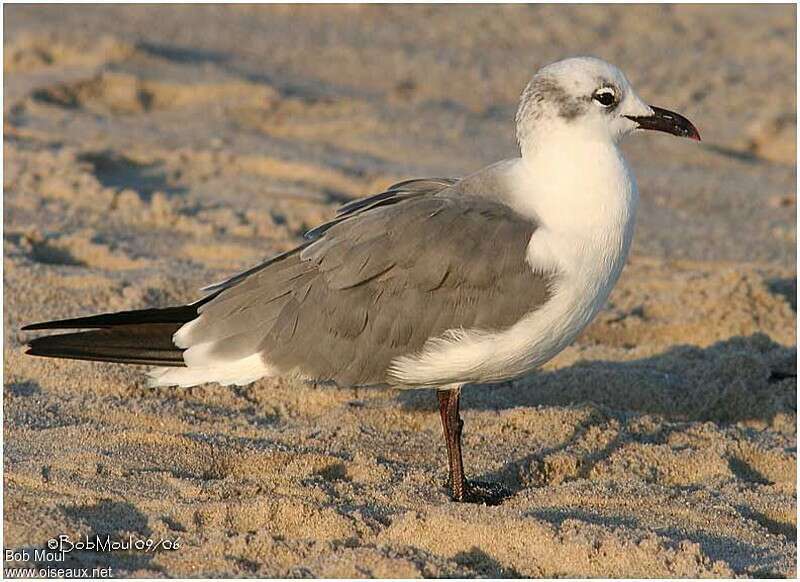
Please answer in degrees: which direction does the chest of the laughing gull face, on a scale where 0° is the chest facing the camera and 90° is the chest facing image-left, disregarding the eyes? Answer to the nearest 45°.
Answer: approximately 270°
